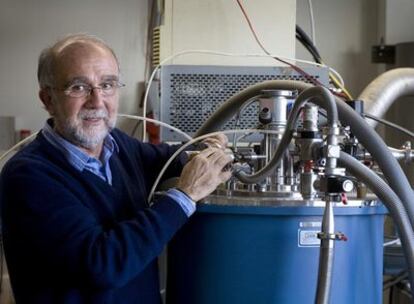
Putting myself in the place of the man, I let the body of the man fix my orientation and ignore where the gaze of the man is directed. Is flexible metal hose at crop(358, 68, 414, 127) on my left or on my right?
on my left

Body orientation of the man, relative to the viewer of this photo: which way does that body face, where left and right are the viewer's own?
facing the viewer and to the right of the viewer

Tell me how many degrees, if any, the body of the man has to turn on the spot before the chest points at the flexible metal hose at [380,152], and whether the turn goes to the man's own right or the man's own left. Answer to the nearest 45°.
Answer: approximately 45° to the man's own left

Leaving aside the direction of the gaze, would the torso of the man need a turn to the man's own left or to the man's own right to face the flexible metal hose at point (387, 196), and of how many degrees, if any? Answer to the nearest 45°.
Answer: approximately 45° to the man's own left
